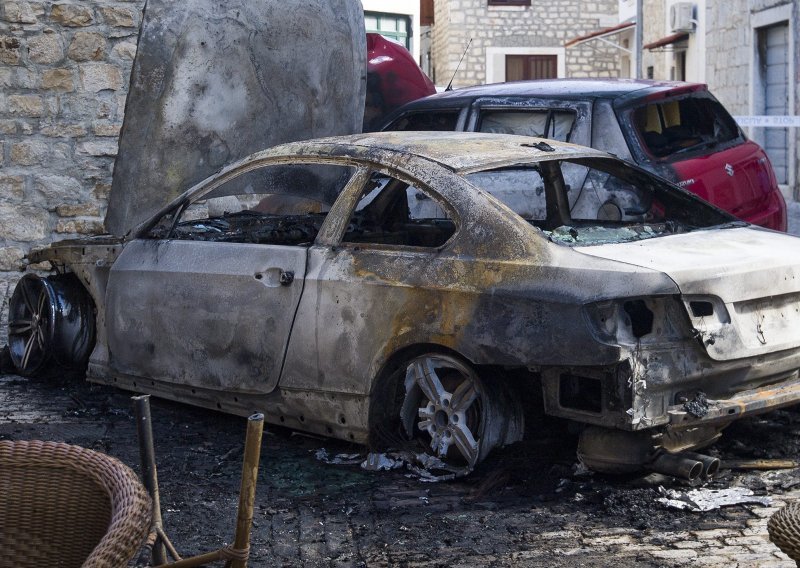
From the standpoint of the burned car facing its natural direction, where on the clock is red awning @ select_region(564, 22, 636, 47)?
The red awning is roughly at 2 o'clock from the burned car.

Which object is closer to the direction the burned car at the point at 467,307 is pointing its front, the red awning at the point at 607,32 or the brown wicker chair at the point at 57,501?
the red awning

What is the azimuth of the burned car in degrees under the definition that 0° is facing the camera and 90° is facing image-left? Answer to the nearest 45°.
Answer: approximately 135°

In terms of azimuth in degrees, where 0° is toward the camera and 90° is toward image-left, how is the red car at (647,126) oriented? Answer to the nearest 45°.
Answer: approximately 135°

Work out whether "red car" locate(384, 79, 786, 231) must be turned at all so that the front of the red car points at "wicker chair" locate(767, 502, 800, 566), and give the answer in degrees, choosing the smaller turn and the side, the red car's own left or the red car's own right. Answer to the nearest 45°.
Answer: approximately 135° to the red car's own left
